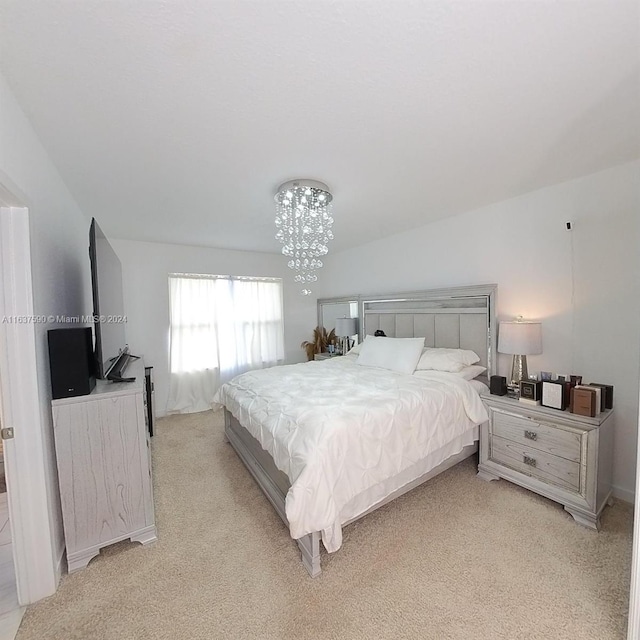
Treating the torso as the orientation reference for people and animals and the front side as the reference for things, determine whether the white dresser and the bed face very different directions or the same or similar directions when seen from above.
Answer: very different directions

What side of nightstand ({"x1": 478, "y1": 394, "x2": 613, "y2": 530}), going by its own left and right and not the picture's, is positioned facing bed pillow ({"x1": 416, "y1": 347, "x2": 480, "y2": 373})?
right

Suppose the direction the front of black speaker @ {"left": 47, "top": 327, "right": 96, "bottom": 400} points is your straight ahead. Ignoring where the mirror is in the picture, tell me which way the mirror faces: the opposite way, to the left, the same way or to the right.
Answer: to the right

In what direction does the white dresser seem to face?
to the viewer's right

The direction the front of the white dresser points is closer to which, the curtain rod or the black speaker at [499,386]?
the black speaker

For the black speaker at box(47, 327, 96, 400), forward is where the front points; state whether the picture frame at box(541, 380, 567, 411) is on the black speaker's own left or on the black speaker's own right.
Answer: on the black speaker's own left

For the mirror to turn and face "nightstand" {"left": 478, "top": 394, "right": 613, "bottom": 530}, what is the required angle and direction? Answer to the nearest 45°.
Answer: approximately 90° to its left

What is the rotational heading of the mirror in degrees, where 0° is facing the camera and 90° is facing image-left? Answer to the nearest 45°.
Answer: approximately 45°
